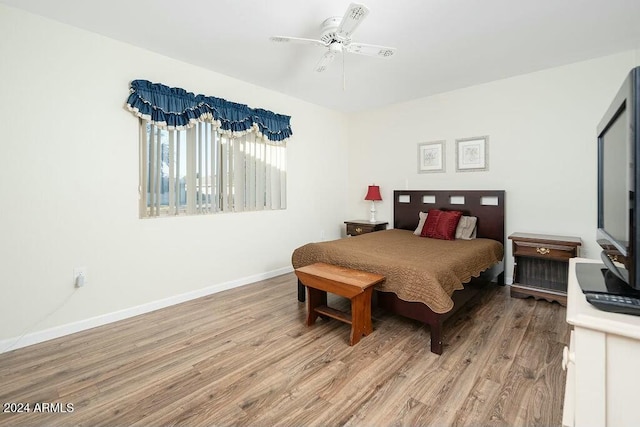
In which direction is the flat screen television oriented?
to the viewer's left

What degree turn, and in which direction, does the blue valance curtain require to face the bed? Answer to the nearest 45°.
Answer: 0° — it already faces it

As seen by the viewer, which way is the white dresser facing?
to the viewer's left

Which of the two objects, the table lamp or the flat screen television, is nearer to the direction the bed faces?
the flat screen television

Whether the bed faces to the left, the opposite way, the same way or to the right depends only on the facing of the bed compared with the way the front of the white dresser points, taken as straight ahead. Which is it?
to the left

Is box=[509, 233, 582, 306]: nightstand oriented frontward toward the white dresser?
yes

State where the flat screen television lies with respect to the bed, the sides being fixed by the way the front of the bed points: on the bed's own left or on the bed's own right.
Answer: on the bed's own left

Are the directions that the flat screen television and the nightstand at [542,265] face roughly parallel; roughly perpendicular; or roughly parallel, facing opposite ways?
roughly perpendicular
